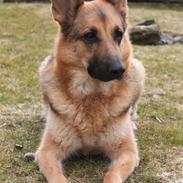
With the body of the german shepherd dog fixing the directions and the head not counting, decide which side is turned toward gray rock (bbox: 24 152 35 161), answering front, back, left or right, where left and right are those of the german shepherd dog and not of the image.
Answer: right

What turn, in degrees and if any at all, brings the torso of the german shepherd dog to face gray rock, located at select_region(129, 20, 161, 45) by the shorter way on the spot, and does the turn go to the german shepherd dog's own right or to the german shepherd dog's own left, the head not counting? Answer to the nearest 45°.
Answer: approximately 180°

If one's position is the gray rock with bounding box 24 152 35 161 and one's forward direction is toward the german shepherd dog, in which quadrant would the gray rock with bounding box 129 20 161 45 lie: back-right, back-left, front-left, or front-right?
front-left

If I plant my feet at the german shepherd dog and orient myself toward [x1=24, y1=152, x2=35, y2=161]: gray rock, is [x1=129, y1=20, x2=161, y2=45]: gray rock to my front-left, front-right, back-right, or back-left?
back-right

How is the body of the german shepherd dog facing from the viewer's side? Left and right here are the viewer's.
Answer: facing the viewer
